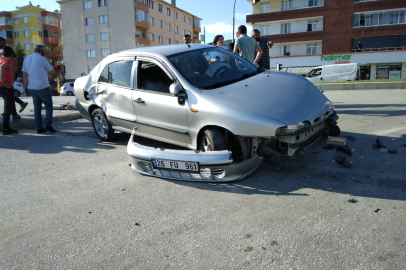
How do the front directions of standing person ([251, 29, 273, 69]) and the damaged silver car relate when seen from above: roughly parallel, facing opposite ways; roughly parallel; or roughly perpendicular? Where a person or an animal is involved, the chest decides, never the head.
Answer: roughly perpendicular

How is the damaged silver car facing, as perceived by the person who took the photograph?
facing the viewer and to the right of the viewer

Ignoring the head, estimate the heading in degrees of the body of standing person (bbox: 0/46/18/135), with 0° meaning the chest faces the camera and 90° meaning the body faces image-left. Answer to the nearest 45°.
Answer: approximately 270°

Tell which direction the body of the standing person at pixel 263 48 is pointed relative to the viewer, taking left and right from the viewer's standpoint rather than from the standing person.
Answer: facing the viewer and to the left of the viewer

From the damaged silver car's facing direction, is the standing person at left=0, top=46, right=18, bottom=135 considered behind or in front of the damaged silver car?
behind

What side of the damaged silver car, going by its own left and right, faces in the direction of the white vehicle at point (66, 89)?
back

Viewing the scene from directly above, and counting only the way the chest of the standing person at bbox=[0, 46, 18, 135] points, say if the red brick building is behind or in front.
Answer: in front

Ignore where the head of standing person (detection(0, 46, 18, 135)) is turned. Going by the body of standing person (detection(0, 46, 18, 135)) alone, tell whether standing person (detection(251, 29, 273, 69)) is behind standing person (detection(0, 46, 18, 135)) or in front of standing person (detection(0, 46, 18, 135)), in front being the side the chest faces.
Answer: in front

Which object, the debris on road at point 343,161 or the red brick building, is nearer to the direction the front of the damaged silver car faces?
the debris on road
